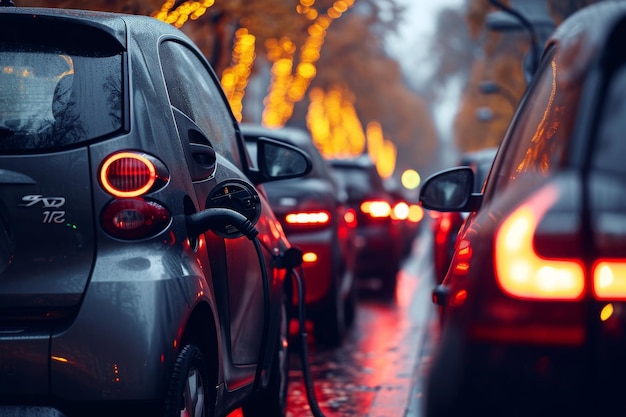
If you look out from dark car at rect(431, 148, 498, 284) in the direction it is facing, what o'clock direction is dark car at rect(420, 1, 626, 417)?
dark car at rect(420, 1, 626, 417) is roughly at 6 o'clock from dark car at rect(431, 148, 498, 284).

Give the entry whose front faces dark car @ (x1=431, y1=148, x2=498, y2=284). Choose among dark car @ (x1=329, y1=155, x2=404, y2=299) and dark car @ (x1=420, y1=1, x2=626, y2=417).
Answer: dark car @ (x1=420, y1=1, x2=626, y2=417)

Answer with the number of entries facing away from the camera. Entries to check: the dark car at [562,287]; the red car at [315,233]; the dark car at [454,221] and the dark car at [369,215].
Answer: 4

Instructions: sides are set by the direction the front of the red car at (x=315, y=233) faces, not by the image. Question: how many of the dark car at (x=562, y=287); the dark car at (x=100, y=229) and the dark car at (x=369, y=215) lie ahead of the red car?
1

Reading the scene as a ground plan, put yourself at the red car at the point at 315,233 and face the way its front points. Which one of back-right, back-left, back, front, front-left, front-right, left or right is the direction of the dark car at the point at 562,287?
back

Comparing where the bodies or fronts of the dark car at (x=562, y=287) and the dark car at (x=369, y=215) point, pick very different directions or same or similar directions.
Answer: same or similar directions

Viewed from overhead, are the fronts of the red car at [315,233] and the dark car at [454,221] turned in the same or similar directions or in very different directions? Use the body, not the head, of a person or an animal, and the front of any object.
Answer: same or similar directions

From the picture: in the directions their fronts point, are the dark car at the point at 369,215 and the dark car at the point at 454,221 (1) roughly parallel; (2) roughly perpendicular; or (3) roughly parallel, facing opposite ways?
roughly parallel

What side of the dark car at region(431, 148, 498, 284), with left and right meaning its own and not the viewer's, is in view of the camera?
back

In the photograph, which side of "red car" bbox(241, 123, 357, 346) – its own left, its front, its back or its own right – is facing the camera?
back

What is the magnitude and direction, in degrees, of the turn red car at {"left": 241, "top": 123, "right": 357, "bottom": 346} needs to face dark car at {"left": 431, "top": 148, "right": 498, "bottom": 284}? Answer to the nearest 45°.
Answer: approximately 45° to its right

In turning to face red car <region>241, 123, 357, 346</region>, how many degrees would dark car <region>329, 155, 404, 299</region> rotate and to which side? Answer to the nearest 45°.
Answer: approximately 180°

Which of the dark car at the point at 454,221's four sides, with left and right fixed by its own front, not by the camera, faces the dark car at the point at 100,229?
back

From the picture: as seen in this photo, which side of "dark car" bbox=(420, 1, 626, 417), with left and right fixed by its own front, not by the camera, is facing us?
back

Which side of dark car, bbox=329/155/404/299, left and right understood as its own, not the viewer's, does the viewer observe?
back

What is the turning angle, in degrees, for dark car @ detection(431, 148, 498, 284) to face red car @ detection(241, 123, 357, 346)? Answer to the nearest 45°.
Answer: approximately 135° to its left
